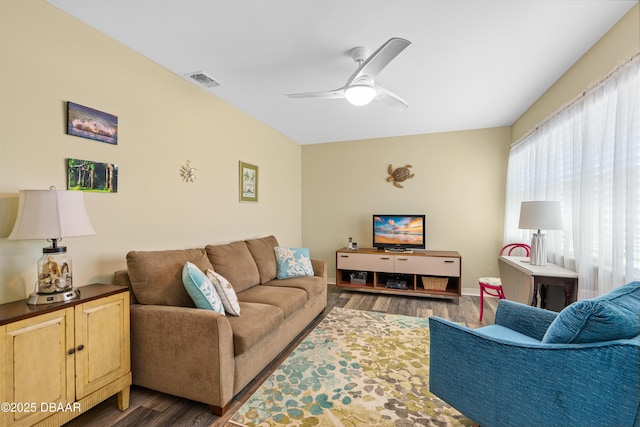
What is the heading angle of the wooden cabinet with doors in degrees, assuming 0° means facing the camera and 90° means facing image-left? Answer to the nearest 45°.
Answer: approximately 315°

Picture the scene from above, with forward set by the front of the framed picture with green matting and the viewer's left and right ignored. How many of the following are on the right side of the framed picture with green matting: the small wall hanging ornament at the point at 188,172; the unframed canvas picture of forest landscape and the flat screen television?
2

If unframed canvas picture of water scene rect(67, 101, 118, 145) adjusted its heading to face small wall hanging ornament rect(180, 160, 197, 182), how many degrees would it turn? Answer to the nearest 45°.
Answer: approximately 90° to its left

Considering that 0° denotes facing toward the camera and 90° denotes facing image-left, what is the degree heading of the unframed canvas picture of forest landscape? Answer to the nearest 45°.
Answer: approximately 315°

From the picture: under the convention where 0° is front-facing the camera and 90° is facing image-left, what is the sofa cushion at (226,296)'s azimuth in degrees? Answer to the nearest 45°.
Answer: approximately 315°

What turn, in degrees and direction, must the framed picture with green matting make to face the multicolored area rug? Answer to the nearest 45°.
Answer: approximately 45° to its right

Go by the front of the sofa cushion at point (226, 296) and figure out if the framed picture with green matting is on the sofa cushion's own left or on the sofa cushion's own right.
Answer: on the sofa cushion's own left

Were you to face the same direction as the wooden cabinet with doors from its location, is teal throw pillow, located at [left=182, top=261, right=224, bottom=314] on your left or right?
on your left

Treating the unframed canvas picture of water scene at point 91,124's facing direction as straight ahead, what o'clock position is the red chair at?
The red chair is roughly at 11 o'clock from the unframed canvas picture of water scene.
